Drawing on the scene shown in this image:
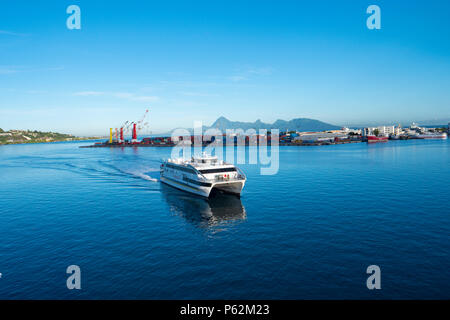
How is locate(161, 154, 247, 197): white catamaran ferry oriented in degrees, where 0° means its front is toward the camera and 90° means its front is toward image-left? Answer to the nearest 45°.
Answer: approximately 315°
